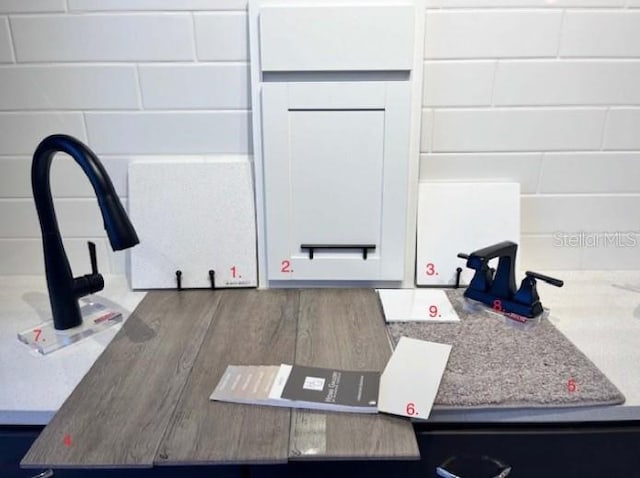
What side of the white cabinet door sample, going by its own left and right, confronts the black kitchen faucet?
right

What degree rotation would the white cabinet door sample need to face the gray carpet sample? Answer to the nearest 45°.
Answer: approximately 45° to its left

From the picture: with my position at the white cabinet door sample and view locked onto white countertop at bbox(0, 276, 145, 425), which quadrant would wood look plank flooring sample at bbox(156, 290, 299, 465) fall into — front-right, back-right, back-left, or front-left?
front-left

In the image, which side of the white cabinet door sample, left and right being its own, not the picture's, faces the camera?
front

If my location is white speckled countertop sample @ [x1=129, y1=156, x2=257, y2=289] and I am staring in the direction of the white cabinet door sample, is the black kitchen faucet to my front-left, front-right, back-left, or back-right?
back-right

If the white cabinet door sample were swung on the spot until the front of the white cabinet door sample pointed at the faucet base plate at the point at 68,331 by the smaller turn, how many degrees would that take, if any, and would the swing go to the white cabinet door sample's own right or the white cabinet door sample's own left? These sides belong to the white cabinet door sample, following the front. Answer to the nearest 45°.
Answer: approximately 90° to the white cabinet door sample's own right
